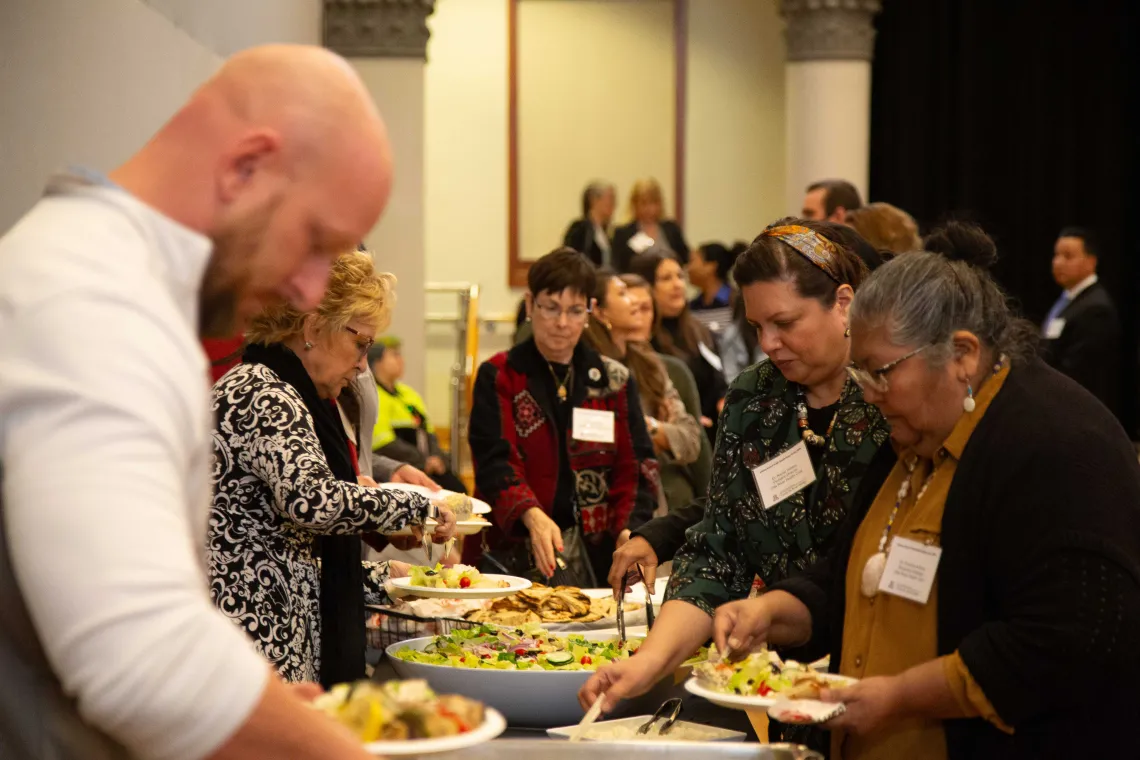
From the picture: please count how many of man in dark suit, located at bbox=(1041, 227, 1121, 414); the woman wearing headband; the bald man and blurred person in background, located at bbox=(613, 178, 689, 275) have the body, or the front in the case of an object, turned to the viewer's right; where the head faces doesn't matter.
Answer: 1

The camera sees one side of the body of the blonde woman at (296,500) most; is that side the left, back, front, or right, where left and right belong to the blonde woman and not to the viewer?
right

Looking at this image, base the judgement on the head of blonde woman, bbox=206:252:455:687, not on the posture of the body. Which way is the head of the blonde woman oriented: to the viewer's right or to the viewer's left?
to the viewer's right

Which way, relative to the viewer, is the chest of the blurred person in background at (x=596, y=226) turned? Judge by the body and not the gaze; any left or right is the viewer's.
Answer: facing the viewer and to the right of the viewer

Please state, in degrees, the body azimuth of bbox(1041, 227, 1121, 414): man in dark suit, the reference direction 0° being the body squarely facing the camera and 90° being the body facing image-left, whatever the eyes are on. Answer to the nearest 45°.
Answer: approximately 45°

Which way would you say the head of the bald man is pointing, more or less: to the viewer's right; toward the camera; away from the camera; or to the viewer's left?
to the viewer's right

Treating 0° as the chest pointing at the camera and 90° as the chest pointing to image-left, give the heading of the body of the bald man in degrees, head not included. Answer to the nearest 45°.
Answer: approximately 270°

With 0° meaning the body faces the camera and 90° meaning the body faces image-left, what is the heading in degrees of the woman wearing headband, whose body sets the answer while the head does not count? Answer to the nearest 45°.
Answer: approximately 45°

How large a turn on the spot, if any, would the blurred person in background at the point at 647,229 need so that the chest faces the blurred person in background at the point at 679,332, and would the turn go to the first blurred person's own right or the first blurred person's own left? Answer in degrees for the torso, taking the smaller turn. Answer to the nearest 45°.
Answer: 0° — they already face them

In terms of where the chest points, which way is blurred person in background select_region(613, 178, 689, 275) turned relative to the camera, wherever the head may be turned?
toward the camera

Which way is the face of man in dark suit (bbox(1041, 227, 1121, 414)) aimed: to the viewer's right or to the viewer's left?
to the viewer's left

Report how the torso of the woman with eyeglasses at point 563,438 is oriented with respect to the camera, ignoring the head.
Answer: toward the camera

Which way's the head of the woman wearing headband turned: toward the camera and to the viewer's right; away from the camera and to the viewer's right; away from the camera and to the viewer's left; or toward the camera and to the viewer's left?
toward the camera and to the viewer's left

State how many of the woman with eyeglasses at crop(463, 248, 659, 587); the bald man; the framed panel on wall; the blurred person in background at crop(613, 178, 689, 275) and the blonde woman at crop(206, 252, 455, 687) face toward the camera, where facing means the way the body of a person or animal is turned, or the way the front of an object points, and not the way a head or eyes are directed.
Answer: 3

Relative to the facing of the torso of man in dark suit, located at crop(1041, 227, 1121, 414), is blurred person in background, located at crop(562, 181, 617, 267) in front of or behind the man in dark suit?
in front
